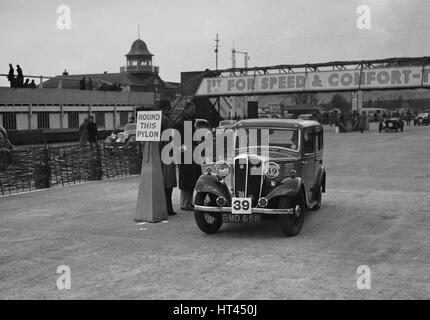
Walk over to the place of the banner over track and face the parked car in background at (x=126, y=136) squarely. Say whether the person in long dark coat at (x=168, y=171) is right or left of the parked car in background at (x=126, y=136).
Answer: left

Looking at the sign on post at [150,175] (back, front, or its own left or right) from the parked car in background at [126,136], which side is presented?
back

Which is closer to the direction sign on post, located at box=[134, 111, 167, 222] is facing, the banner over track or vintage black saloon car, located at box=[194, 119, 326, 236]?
the vintage black saloon car

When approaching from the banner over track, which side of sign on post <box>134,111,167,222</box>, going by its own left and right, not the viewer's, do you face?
back

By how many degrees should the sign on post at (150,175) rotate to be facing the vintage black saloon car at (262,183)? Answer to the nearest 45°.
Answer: approximately 45° to its left

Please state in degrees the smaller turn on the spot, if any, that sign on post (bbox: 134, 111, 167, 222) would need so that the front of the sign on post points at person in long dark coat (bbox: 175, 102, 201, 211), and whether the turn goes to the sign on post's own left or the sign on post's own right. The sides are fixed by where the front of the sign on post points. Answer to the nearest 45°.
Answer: approximately 135° to the sign on post's own left

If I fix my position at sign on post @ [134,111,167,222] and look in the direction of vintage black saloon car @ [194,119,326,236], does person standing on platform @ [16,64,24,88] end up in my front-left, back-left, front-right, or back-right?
back-left

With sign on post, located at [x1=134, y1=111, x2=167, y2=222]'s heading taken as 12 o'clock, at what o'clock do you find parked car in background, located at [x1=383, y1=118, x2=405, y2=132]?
The parked car in background is roughly at 7 o'clock from the sign on post.

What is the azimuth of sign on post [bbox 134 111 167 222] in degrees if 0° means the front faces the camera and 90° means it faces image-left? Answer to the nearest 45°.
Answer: approximately 0°

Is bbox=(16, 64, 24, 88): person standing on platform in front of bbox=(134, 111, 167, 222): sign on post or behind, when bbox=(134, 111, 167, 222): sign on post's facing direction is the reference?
behind

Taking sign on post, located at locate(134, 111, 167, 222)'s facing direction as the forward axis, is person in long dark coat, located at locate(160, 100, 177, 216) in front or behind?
behind
